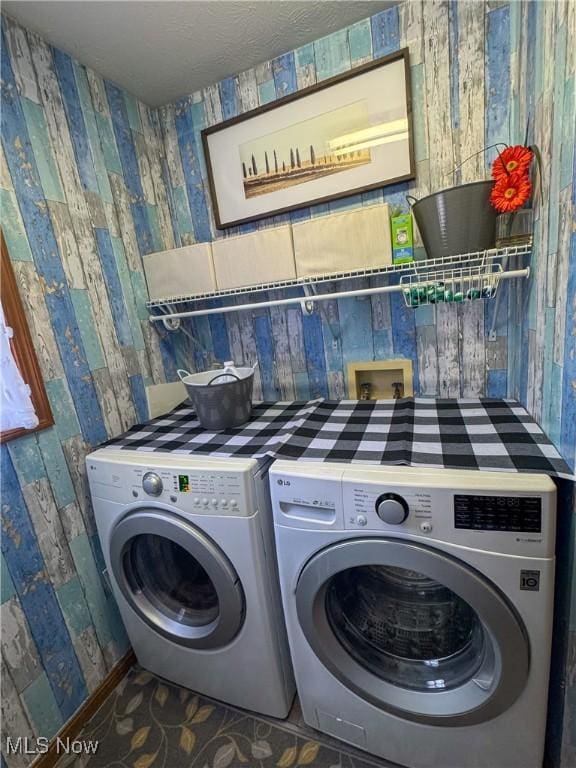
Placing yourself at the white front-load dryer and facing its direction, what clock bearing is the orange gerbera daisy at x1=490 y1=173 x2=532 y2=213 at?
The orange gerbera daisy is roughly at 8 o'clock from the white front-load dryer.

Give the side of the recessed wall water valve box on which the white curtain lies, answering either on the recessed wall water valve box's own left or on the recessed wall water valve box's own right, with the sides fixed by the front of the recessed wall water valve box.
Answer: on the recessed wall water valve box's own right

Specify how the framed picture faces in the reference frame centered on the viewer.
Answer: facing the viewer and to the left of the viewer

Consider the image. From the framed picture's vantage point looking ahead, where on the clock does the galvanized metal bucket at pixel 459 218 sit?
The galvanized metal bucket is roughly at 9 o'clock from the framed picture.

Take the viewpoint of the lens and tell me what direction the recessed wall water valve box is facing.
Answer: facing the viewer

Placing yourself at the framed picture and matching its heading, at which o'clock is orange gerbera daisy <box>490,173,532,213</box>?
The orange gerbera daisy is roughly at 9 o'clock from the framed picture.

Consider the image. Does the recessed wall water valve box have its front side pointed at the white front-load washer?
yes

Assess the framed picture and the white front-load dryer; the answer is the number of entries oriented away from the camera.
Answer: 0
